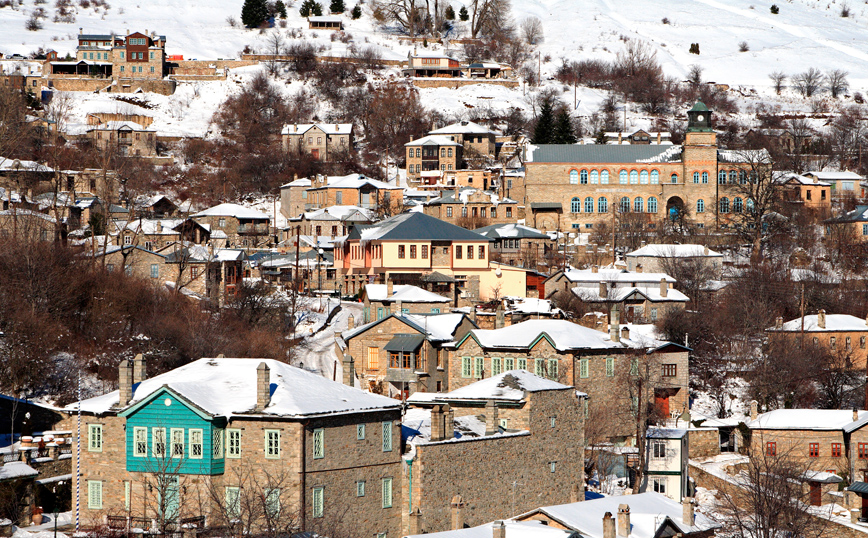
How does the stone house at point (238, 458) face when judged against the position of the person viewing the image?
facing the viewer and to the left of the viewer
